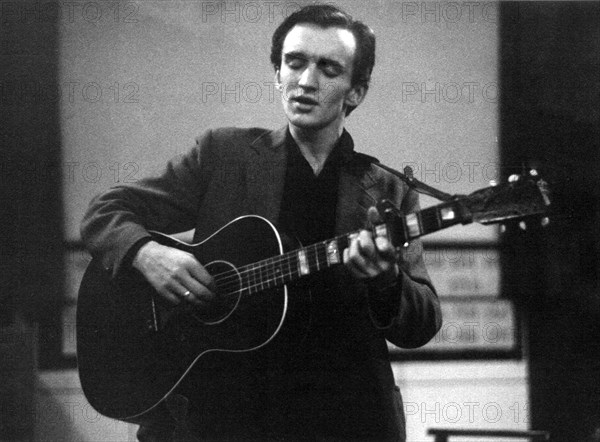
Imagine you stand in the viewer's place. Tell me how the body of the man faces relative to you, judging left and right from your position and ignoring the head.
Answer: facing the viewer

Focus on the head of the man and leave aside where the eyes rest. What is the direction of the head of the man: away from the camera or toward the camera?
toward the camera
